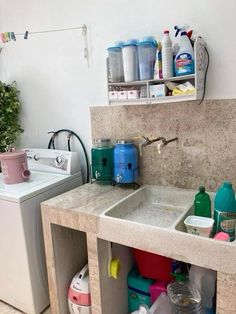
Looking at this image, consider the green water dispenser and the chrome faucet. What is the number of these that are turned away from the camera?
0

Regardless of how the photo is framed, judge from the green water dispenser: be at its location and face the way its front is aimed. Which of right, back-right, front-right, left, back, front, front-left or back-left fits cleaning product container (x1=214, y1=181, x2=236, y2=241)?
left

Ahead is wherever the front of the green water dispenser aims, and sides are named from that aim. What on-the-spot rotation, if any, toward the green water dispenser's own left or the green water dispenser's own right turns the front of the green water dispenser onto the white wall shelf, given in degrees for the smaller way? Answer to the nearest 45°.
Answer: approximately 90° to the green water dispenser's own left

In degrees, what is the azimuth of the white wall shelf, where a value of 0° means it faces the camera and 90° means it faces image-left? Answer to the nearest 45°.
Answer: approximately 45°

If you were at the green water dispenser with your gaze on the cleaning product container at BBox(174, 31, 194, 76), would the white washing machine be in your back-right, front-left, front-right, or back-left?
back-right

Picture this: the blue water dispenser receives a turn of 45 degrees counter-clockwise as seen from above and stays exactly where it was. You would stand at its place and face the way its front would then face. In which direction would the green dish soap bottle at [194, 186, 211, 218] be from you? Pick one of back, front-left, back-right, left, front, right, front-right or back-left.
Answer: front-left

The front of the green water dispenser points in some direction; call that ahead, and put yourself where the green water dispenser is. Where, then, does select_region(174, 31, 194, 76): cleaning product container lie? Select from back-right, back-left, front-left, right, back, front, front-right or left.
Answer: left

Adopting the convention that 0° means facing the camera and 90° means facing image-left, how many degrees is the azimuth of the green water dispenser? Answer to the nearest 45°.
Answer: approximately 45°
